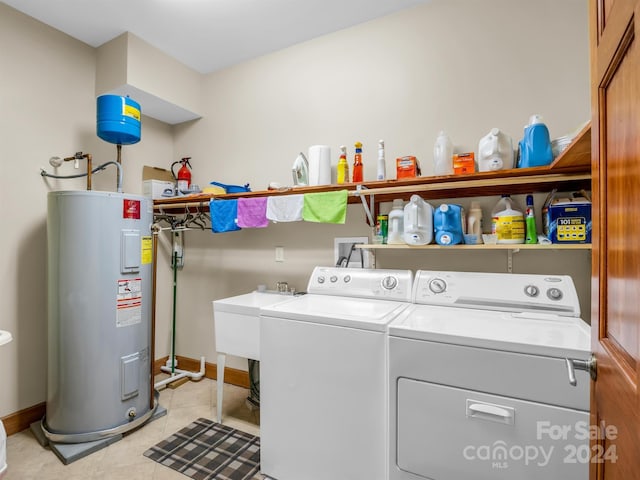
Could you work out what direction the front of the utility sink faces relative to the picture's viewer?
facing the viewer and to the left of the viewer

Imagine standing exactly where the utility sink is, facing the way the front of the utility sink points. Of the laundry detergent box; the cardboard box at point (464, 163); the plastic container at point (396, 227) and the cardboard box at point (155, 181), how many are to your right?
1

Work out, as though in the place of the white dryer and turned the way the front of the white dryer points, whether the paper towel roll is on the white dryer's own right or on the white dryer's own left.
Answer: on the white dryer's own right

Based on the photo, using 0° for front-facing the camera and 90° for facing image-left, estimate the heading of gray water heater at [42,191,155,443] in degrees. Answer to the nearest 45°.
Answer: approximately 315°

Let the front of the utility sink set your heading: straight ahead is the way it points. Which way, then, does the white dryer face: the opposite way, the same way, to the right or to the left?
the same way

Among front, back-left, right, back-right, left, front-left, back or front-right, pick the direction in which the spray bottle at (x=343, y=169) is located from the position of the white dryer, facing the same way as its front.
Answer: back-right

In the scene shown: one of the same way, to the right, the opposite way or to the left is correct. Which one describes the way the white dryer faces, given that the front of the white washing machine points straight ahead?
the same way

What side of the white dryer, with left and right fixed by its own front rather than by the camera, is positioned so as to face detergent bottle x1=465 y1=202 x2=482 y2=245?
back

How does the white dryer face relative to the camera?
toward the camera
